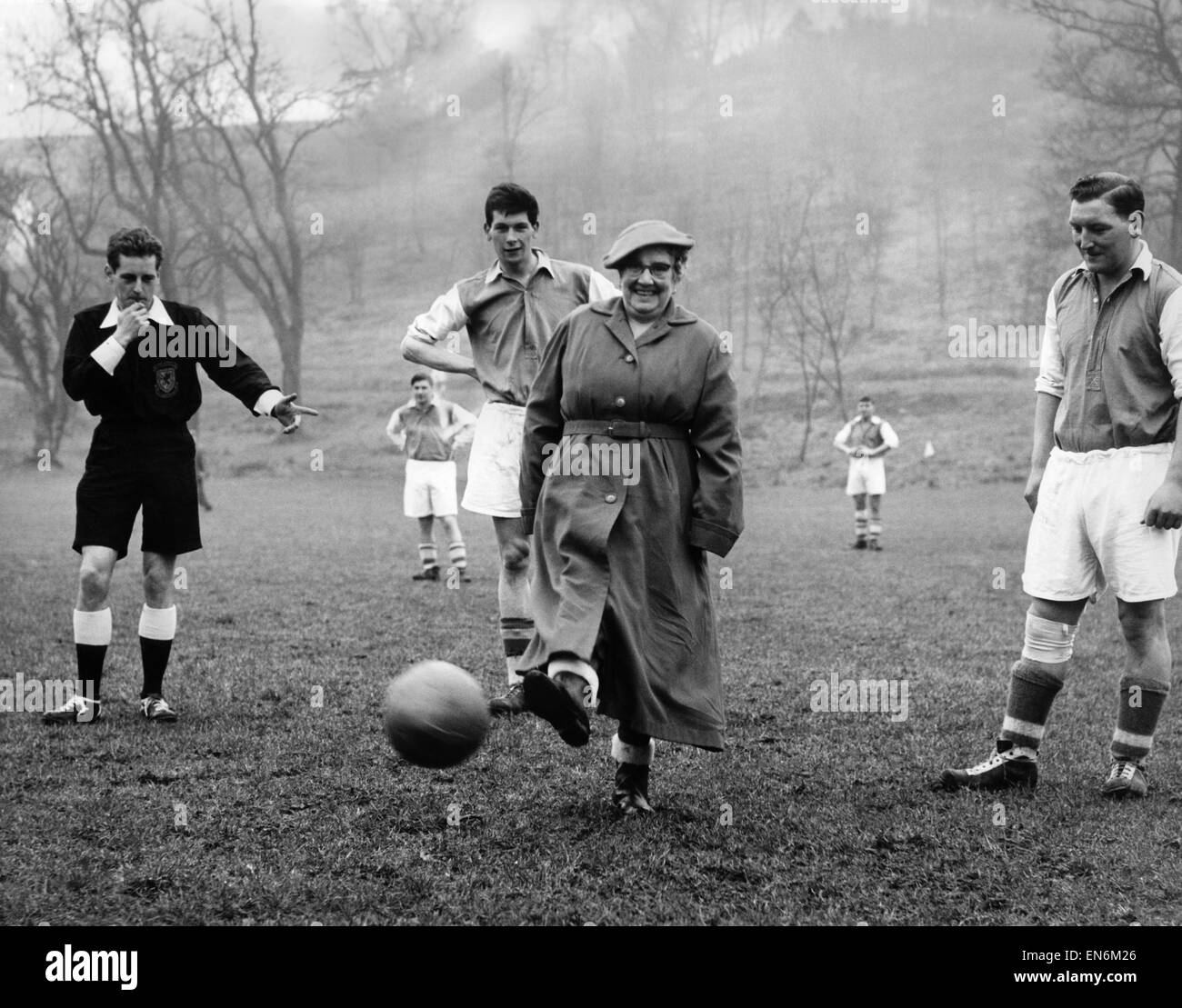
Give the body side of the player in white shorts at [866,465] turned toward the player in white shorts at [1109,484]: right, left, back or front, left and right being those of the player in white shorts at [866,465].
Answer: front

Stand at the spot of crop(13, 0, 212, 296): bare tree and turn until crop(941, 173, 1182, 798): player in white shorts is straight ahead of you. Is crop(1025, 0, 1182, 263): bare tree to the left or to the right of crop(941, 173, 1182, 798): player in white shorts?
left

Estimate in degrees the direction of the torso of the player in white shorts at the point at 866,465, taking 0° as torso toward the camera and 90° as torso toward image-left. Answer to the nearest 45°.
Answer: approximately 0°

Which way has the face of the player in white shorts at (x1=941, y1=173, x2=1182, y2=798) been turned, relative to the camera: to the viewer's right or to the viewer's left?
to the viewer's left

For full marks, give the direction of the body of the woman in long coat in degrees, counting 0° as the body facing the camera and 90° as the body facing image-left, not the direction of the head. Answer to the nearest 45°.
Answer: approximately 0°
